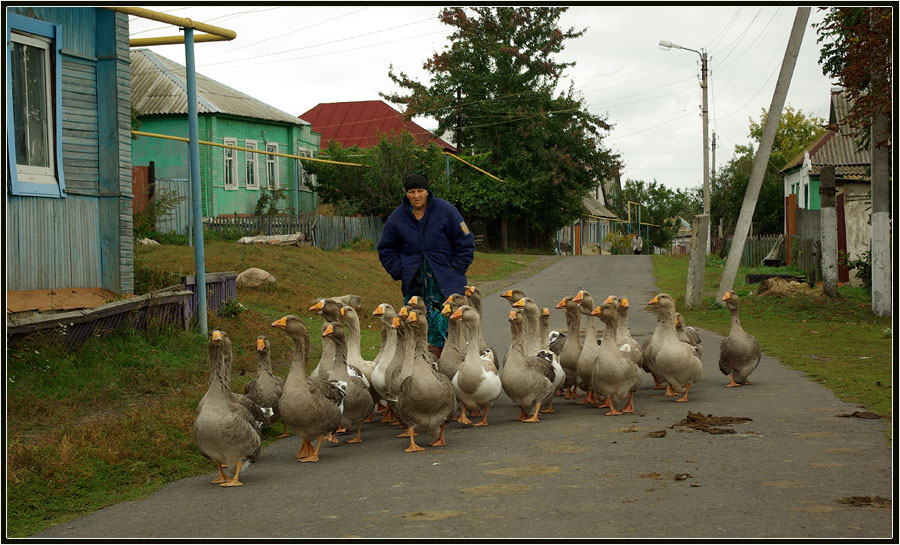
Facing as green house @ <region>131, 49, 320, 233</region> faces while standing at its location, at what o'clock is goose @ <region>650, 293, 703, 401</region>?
The goose is roughly at 1 o'clock from the green house.

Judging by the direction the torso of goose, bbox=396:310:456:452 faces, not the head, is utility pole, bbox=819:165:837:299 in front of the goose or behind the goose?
behind

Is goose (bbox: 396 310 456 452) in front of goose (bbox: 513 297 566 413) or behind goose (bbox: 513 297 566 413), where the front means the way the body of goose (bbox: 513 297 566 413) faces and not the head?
in front

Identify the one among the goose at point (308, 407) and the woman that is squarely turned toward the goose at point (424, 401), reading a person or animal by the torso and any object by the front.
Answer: the woman

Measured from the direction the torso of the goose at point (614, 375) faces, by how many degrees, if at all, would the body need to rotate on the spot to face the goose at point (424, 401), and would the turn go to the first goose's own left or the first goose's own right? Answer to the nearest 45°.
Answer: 0° — it already faces it

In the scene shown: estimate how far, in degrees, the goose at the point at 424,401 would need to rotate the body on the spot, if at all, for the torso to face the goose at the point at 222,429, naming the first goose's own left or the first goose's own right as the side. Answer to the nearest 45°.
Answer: approximately 45° to the first goose's own right

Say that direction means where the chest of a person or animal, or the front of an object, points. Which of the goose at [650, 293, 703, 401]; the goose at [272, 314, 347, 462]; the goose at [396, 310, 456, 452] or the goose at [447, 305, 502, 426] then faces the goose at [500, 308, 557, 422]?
the goose at [650, 293, 703, 401]

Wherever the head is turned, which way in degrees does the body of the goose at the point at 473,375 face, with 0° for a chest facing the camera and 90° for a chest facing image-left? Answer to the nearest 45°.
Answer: approximately 45°

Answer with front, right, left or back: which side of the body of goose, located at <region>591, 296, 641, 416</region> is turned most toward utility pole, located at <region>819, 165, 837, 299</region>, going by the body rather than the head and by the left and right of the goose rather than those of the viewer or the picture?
back

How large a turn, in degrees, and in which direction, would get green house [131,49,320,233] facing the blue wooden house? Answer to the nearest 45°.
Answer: approximately 45° to its right

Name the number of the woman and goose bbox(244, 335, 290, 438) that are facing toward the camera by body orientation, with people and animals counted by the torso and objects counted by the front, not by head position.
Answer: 2

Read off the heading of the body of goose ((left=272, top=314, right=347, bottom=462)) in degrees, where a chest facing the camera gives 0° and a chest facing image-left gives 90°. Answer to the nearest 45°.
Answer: approximately 45°

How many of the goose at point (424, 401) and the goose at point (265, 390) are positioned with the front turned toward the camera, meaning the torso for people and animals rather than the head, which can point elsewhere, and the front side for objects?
2

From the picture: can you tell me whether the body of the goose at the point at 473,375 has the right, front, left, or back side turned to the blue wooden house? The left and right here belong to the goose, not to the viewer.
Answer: right
